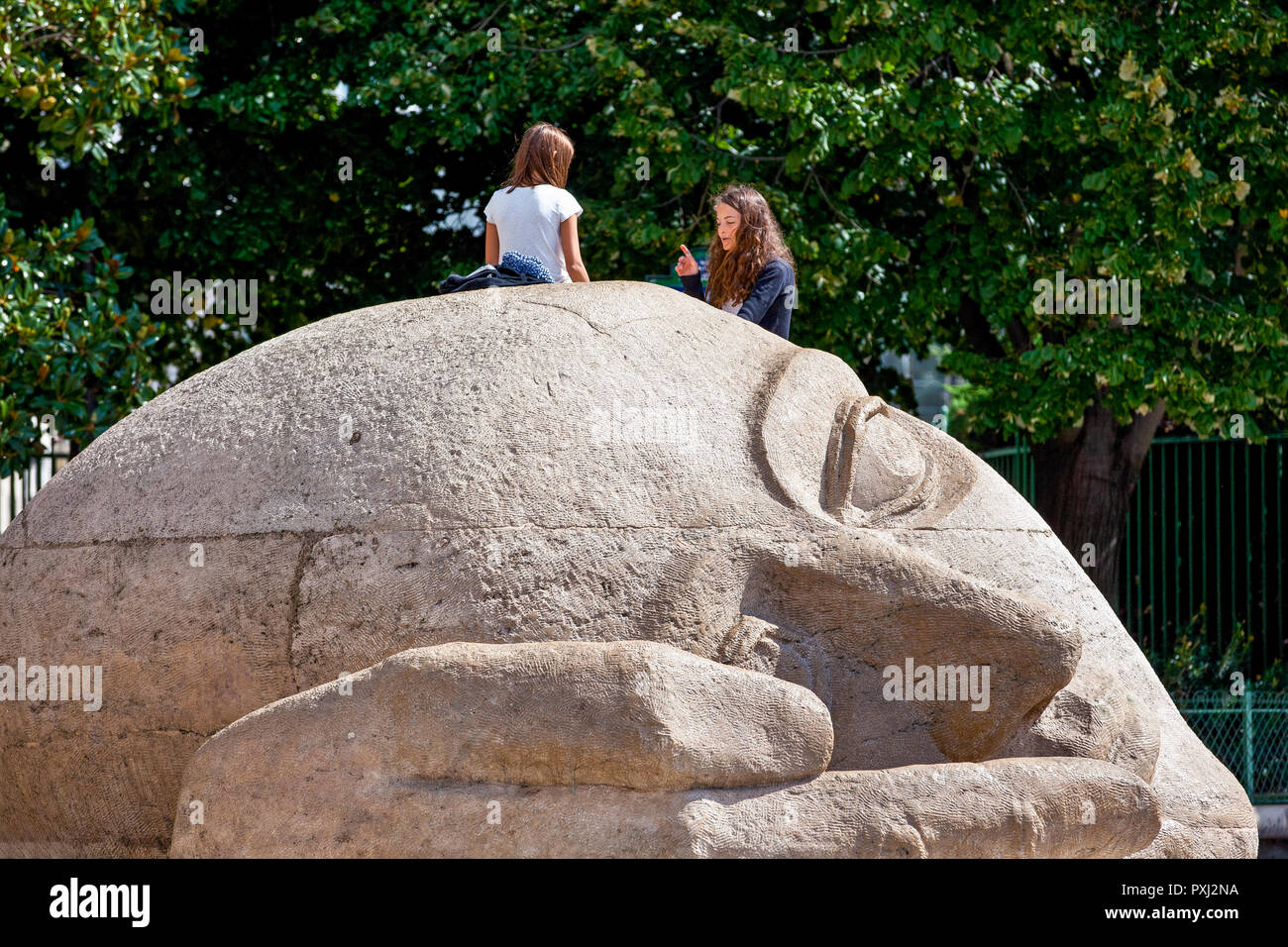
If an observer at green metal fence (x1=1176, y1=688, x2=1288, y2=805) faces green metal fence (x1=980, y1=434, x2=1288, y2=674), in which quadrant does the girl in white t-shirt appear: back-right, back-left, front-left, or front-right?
back-left

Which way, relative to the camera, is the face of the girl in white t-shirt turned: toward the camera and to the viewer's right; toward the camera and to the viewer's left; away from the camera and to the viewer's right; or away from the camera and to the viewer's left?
away from the camera and to the viewer's right

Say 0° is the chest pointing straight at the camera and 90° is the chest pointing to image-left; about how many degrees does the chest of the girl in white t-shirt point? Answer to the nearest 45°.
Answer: approximately 225°

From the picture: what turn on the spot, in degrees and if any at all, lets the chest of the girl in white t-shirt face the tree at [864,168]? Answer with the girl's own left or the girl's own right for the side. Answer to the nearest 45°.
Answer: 0° — they already face it

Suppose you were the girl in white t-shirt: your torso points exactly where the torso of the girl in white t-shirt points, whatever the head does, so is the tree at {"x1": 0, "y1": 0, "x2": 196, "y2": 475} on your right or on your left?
on your left
